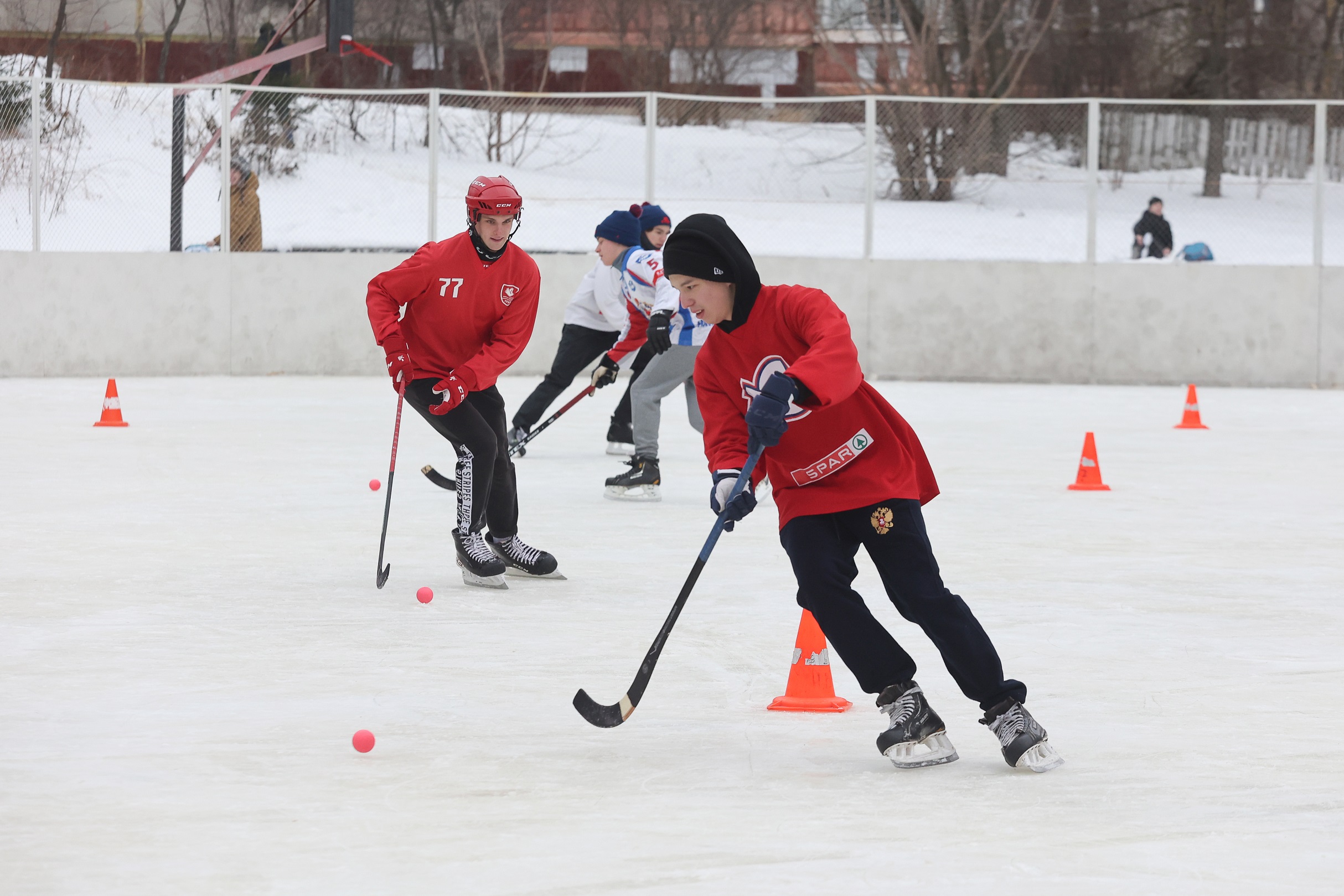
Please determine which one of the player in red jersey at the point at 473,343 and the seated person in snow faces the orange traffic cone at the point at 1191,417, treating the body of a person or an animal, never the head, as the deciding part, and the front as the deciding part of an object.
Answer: the seated person in snow

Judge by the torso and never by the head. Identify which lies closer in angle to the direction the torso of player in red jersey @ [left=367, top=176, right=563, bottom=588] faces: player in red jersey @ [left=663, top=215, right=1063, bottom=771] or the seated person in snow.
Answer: the player in red jersey

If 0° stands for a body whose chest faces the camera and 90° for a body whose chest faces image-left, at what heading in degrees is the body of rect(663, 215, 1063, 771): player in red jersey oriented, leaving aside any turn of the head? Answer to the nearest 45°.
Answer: approximately 45°

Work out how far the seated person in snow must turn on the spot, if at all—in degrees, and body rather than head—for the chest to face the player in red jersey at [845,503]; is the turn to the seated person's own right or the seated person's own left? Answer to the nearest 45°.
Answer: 0° — they already face them

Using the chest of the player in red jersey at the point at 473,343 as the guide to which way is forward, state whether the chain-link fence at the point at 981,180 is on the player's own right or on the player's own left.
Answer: on the player's own left

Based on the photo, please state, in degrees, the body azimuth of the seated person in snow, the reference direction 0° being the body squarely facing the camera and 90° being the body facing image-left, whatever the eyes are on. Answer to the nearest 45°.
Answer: approximately 0°

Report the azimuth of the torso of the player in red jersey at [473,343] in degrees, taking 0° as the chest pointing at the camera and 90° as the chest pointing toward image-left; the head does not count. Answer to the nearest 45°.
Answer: approximately 315°

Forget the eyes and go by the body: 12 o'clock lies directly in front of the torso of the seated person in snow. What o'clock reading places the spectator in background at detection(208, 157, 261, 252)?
The spectator in background is roughly at 2 o'clock from the seated person in snow.

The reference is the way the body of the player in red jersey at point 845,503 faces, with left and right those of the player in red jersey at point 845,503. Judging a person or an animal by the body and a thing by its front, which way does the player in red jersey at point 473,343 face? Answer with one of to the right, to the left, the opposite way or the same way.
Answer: to the left

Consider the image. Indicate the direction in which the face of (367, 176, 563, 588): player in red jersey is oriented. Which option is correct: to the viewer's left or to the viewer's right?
to the viewer's right

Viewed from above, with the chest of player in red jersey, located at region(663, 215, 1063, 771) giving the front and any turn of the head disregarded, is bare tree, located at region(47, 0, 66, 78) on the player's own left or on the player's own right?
on the player's own right
